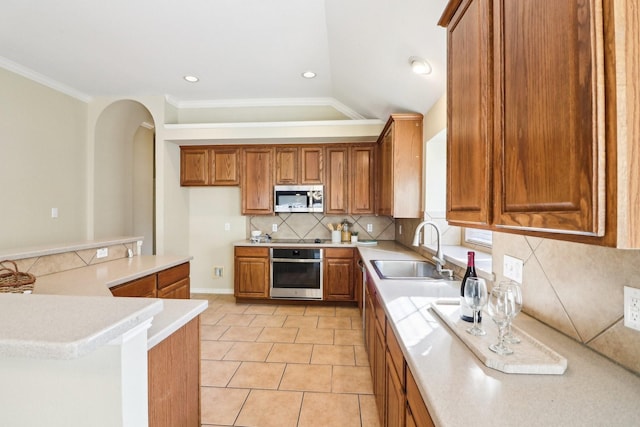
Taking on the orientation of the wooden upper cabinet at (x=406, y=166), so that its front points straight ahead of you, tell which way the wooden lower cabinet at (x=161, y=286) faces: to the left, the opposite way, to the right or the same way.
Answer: the opposite way

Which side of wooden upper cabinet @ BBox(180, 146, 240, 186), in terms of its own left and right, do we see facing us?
front

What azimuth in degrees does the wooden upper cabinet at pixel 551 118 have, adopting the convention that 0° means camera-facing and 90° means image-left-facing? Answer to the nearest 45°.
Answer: approximately 45°

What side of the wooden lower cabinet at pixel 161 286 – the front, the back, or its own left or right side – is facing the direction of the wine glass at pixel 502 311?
front

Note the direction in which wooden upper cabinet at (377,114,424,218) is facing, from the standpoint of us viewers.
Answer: facing to the left of the viewer

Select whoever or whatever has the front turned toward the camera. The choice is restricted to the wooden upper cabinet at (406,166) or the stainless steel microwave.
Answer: the stainless steel microwave

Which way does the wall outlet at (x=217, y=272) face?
toward the camera

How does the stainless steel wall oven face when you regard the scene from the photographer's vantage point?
facing the viewer

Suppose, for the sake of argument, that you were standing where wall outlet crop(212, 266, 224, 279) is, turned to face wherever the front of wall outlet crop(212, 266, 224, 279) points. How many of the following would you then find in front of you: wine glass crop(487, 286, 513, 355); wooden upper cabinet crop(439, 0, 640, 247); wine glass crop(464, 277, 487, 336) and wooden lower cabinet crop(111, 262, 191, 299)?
4

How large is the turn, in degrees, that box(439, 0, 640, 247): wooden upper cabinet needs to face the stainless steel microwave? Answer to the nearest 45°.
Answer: approximately 90° to its right

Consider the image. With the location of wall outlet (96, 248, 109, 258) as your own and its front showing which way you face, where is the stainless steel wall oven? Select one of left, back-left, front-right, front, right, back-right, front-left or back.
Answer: front-left

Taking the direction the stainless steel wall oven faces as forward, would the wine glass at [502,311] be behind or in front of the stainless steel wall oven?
in front

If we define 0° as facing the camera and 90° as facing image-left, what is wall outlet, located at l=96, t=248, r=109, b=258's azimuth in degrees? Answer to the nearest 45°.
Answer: approximately 315°

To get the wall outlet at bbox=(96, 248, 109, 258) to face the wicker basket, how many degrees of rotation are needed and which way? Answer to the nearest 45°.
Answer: approximately 45° to its right

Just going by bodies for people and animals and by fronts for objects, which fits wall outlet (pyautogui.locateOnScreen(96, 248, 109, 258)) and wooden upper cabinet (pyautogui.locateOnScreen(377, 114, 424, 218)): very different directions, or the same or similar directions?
very different directions
